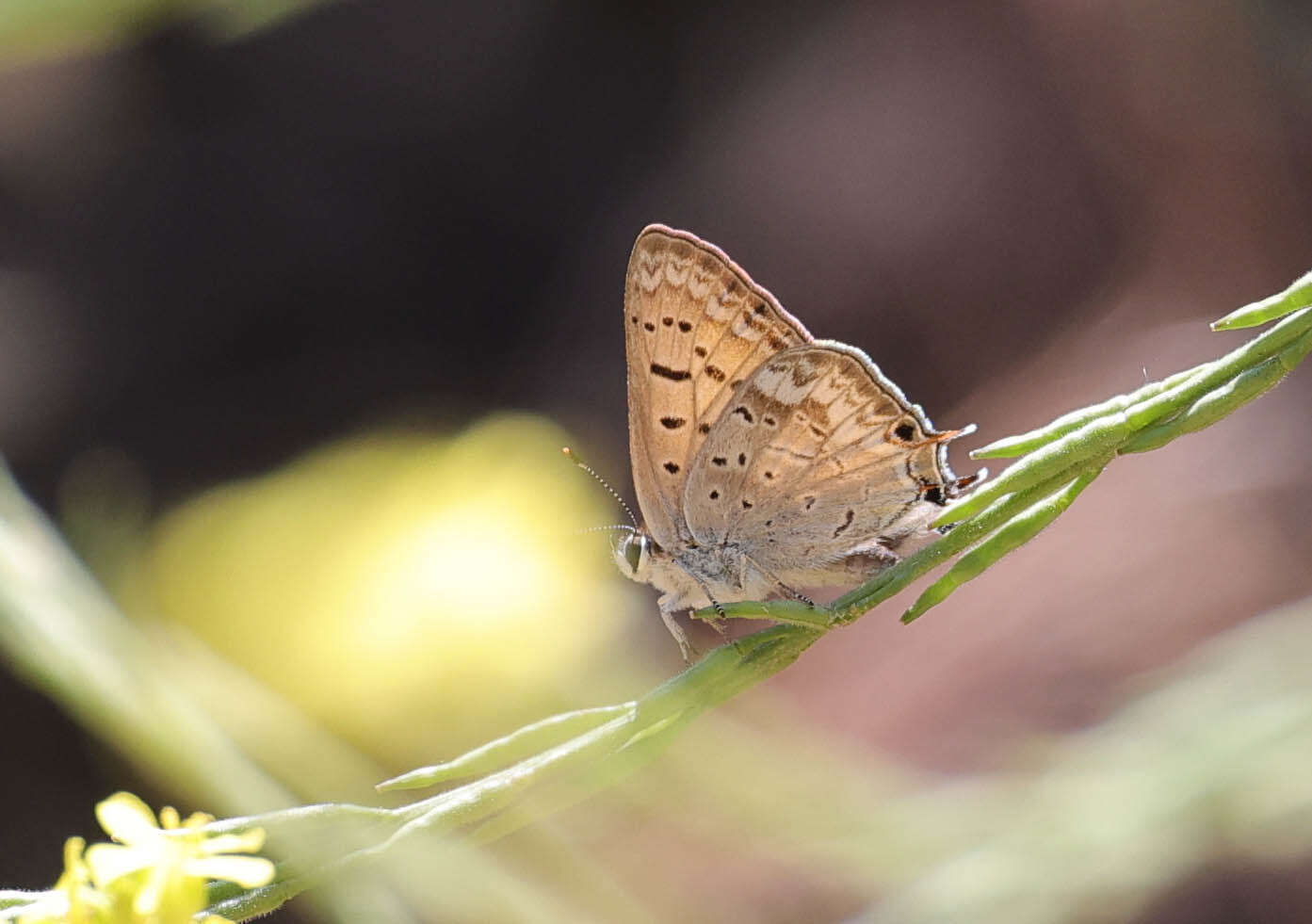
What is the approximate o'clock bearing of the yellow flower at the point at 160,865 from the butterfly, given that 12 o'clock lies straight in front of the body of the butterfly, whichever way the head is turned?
The yellow flower is roughly at 10 o'clock from the butterfly.

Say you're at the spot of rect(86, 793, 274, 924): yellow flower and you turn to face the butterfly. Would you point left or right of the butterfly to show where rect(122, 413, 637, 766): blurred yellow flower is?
left

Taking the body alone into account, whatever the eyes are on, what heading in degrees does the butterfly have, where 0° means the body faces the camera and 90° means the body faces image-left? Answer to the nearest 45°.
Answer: approximately 90°

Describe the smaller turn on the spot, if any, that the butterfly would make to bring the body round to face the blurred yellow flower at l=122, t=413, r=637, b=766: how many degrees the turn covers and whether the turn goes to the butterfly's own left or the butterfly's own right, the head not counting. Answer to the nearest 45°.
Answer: approximately 45° to the butterfly's own right
